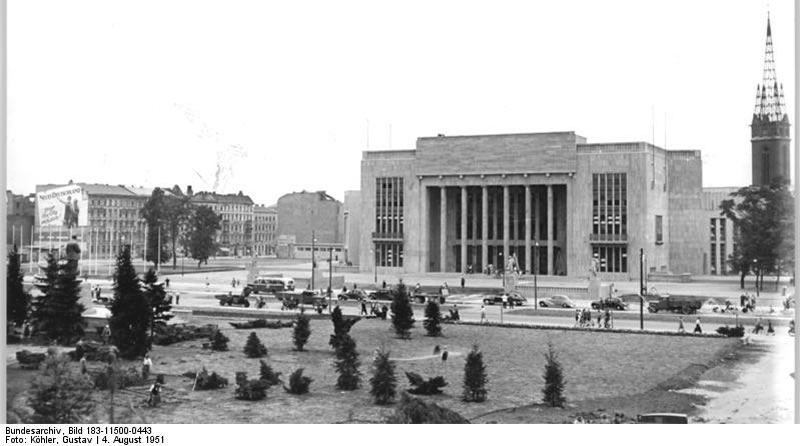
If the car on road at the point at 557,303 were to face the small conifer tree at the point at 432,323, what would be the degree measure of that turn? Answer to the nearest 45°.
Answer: approximately 90° to its left

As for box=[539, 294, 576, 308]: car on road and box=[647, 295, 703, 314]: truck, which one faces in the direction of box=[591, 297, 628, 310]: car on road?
the truck

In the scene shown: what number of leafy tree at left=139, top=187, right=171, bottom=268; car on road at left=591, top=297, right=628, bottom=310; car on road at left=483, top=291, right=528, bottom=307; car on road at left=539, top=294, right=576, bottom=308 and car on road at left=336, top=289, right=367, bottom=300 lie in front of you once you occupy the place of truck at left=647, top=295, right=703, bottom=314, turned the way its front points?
5

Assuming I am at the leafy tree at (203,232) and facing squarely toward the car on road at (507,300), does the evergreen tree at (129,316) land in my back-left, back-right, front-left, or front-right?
front-right

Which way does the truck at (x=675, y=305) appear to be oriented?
to the viewer's left
